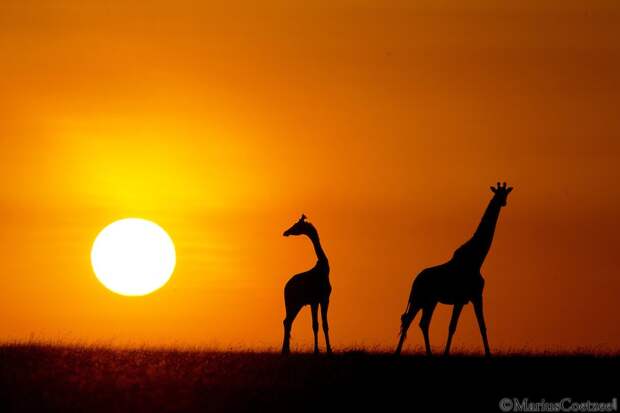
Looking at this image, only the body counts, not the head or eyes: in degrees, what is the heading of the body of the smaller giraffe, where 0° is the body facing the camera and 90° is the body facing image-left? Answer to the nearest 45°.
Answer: approximately 270°

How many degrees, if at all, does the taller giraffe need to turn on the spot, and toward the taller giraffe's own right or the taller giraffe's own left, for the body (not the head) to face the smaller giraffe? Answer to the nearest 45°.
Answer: approximately 180°

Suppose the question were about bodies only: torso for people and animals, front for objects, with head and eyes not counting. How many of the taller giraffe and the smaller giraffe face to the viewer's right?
2

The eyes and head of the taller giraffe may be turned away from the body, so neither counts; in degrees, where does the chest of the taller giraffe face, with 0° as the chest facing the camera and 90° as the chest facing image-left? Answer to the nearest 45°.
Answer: approximately 270°
